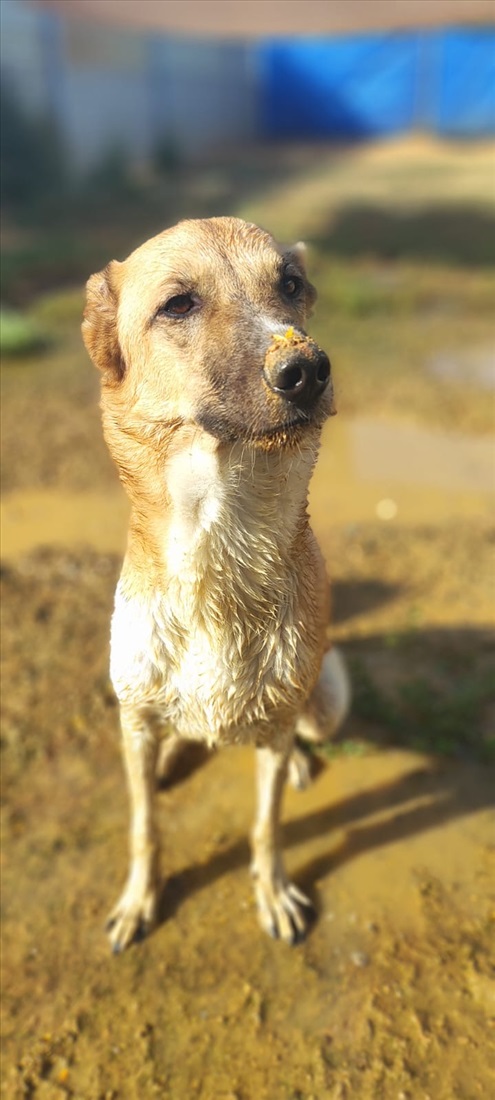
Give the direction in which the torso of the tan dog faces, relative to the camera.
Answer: toward the camera

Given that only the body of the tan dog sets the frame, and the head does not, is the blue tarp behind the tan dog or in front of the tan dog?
behind
